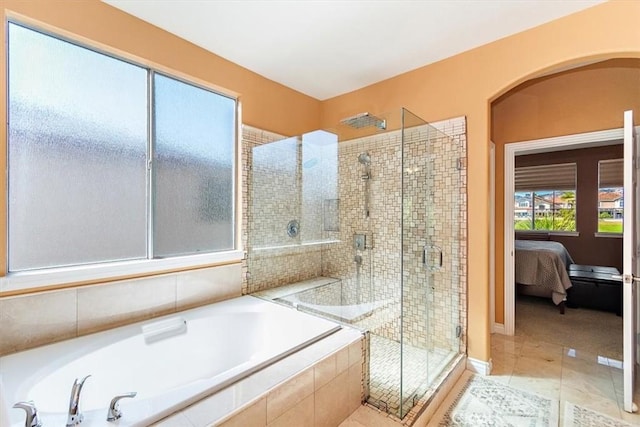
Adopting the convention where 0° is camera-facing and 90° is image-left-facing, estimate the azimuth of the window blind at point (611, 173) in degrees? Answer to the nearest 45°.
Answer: approximately 0°

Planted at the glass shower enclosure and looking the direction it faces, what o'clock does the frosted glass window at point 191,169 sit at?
The frosted glass window is roughly at 4 o'clock from the glass shower enclosure.

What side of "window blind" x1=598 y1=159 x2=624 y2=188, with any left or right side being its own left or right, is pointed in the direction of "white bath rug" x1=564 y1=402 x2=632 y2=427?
front

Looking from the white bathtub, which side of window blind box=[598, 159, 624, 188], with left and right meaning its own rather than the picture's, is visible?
front

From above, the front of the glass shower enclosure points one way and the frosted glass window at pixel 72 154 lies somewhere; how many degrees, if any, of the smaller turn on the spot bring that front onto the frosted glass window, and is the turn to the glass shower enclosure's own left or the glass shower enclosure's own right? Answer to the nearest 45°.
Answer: approximately 90° to the glass shower enclosure's own right

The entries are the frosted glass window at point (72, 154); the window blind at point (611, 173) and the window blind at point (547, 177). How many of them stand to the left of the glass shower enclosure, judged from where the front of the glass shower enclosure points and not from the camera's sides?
2

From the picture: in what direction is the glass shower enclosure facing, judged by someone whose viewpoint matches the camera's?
facing the viewer and to the right of the viewer

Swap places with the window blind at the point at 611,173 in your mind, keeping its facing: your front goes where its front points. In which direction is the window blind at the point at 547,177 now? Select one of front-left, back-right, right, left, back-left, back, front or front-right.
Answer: right

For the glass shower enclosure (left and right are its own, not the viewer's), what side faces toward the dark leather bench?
left

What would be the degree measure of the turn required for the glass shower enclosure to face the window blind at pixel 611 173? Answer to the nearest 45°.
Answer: approximately 90° to its left

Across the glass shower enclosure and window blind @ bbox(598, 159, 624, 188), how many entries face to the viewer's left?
0

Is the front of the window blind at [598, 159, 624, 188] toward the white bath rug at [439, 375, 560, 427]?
yes
